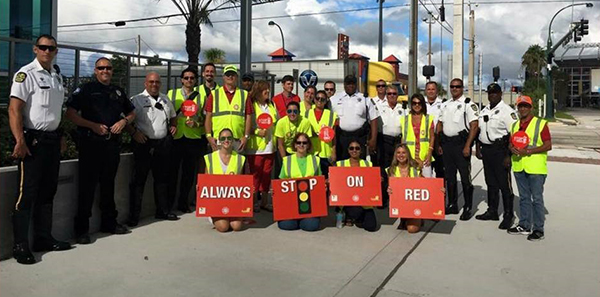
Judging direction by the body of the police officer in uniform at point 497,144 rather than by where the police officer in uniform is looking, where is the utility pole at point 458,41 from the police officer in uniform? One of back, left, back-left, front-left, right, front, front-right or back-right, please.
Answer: back-right

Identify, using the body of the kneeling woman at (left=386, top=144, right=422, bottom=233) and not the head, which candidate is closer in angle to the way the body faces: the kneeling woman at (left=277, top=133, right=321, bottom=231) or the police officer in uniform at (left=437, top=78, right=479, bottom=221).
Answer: the kneeling woman

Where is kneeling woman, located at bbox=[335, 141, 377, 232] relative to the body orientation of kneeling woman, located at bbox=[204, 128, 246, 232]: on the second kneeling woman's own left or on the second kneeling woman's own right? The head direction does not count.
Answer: on the second kneeling woman's own left

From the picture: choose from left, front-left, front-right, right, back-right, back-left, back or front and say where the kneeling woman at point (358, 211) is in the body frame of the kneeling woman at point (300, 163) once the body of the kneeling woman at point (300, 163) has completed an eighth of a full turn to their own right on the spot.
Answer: back-left

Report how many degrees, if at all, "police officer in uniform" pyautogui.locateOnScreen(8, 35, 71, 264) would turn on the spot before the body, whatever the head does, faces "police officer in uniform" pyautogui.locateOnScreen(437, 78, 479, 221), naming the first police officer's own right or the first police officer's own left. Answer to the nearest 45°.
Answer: approximately 45° to the first police officer's own left

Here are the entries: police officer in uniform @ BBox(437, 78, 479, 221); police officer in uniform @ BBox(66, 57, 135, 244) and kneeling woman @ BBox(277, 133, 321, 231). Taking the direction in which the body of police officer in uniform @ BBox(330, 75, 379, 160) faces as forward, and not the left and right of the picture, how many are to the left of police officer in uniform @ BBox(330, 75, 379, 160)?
1

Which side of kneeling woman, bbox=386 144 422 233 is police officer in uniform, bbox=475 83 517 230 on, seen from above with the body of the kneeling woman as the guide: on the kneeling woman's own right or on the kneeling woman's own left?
on the kneeling woman's own left

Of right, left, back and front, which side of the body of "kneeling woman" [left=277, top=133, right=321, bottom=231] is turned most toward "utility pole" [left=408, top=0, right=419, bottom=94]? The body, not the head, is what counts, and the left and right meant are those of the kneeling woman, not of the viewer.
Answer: back

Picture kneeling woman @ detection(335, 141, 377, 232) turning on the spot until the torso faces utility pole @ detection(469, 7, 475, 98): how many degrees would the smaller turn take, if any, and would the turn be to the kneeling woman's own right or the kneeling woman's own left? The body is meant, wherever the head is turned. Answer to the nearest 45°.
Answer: approximately 180°

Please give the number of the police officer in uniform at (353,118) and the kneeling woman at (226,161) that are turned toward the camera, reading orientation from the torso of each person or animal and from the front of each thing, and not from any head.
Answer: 2

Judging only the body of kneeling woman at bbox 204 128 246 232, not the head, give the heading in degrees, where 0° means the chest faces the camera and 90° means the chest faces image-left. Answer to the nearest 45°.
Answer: approximately 0°
